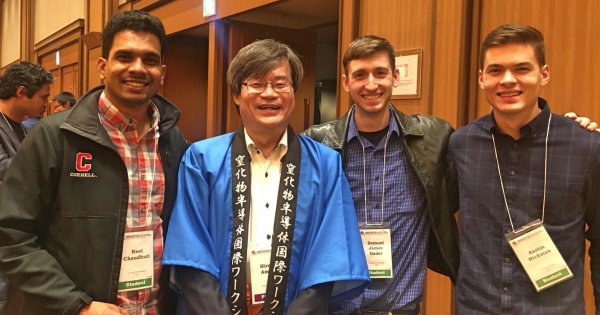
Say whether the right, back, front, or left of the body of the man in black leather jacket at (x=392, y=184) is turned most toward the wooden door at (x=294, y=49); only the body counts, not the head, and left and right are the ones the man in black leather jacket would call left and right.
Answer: back

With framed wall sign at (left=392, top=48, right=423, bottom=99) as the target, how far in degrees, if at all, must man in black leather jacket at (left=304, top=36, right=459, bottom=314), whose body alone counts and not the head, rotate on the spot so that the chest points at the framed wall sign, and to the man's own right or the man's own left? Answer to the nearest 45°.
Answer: approximately 180°

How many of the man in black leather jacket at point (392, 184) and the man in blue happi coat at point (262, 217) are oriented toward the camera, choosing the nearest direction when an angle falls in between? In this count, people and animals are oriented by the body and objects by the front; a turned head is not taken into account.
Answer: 2

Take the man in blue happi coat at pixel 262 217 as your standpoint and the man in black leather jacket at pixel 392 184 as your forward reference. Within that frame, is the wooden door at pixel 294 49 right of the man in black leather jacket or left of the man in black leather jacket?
left

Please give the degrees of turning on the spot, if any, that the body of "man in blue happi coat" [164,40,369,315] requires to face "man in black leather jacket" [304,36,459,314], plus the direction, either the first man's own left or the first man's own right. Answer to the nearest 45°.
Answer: approximately 135° to the first man's own left

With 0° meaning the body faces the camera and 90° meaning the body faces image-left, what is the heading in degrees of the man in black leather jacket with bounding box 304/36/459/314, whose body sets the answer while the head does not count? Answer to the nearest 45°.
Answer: approximately 0°

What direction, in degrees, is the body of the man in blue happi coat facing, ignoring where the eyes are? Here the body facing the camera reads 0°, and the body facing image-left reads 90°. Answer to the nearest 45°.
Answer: approximately 0°

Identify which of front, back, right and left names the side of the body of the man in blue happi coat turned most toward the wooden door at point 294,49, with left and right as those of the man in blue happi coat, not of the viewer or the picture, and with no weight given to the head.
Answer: back

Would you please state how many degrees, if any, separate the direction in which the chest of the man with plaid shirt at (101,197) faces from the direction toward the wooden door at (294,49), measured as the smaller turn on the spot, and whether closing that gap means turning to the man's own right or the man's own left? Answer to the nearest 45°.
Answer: approximately 90° to the man's own left

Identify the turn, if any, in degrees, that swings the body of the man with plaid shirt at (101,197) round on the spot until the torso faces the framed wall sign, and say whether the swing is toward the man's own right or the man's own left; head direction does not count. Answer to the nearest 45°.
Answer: approximately 90° to the man's own left

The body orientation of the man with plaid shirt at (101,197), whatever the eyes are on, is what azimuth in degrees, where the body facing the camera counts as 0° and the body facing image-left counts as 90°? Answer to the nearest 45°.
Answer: approximately 315°
